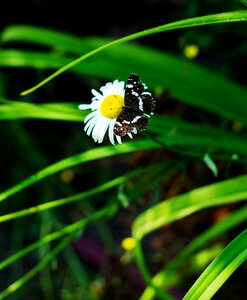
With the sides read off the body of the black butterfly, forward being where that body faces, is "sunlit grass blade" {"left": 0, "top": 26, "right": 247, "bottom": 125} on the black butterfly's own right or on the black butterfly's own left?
on the black butterfly's own right

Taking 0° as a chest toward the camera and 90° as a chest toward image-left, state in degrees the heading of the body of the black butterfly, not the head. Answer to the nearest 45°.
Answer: approximately 90°
